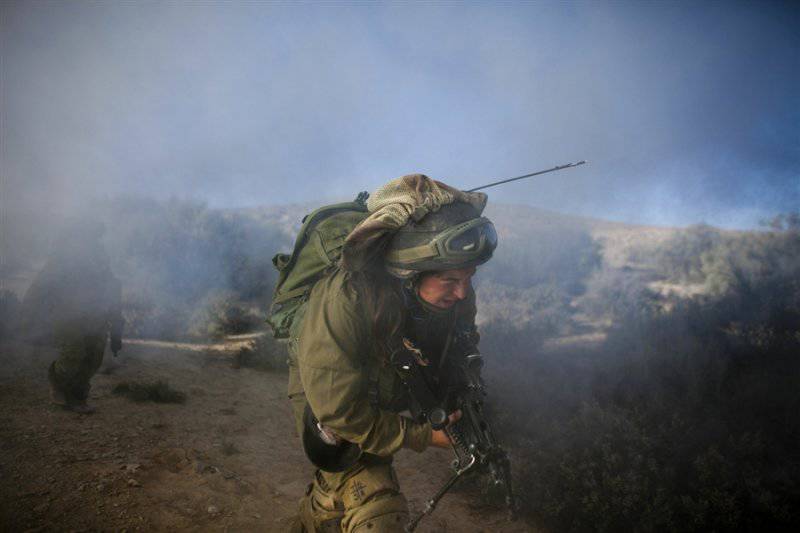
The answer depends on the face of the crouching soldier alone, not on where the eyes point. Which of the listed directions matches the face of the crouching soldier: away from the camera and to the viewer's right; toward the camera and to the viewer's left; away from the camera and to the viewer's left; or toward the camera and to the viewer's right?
toward the camera and to the viewer's right
